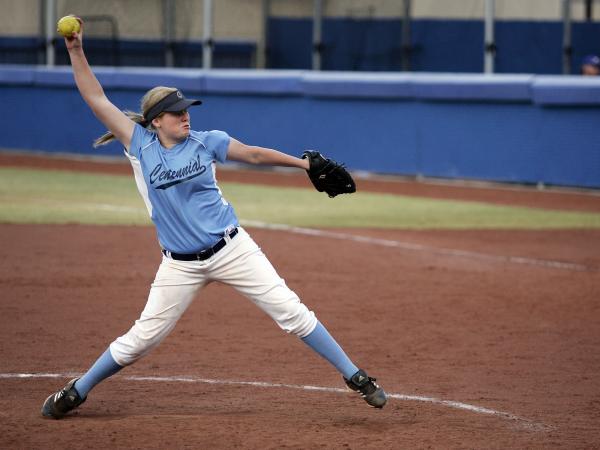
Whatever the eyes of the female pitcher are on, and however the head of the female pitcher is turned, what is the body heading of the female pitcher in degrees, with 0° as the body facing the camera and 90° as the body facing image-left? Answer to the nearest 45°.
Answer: approximately 0°

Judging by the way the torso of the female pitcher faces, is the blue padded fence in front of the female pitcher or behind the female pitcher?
behind

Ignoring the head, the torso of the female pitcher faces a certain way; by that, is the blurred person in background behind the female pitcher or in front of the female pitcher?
behind
